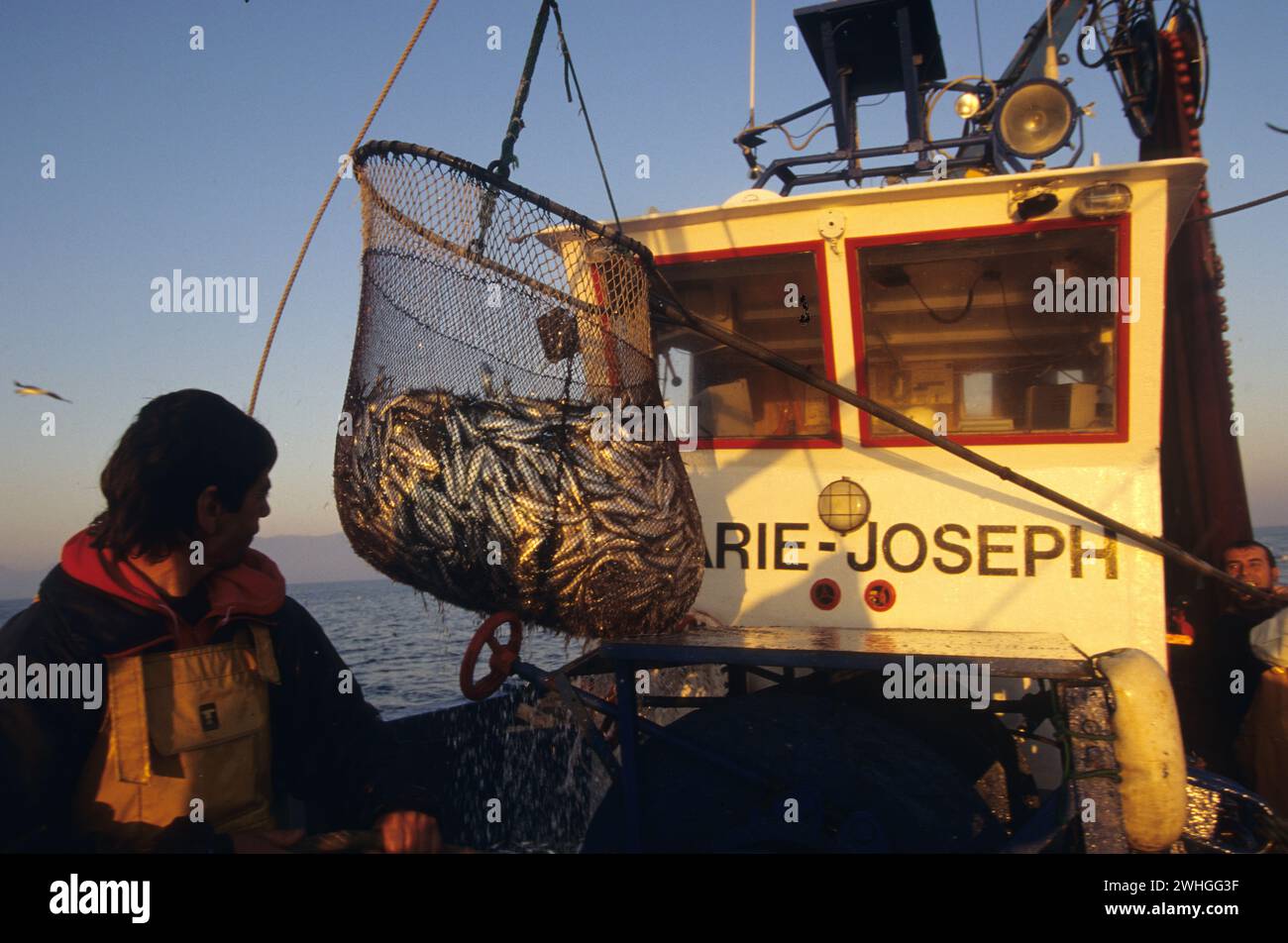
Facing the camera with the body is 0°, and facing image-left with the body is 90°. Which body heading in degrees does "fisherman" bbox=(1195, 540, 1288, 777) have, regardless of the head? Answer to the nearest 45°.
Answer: approximately 45°

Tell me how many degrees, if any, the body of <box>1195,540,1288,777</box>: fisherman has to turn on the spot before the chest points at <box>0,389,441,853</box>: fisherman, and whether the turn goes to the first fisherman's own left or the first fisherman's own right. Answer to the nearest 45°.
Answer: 0° — they already face them

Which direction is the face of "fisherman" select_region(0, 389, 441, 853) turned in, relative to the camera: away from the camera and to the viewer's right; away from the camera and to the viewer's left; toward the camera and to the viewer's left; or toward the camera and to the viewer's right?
away from the camera and to the viewer's right
